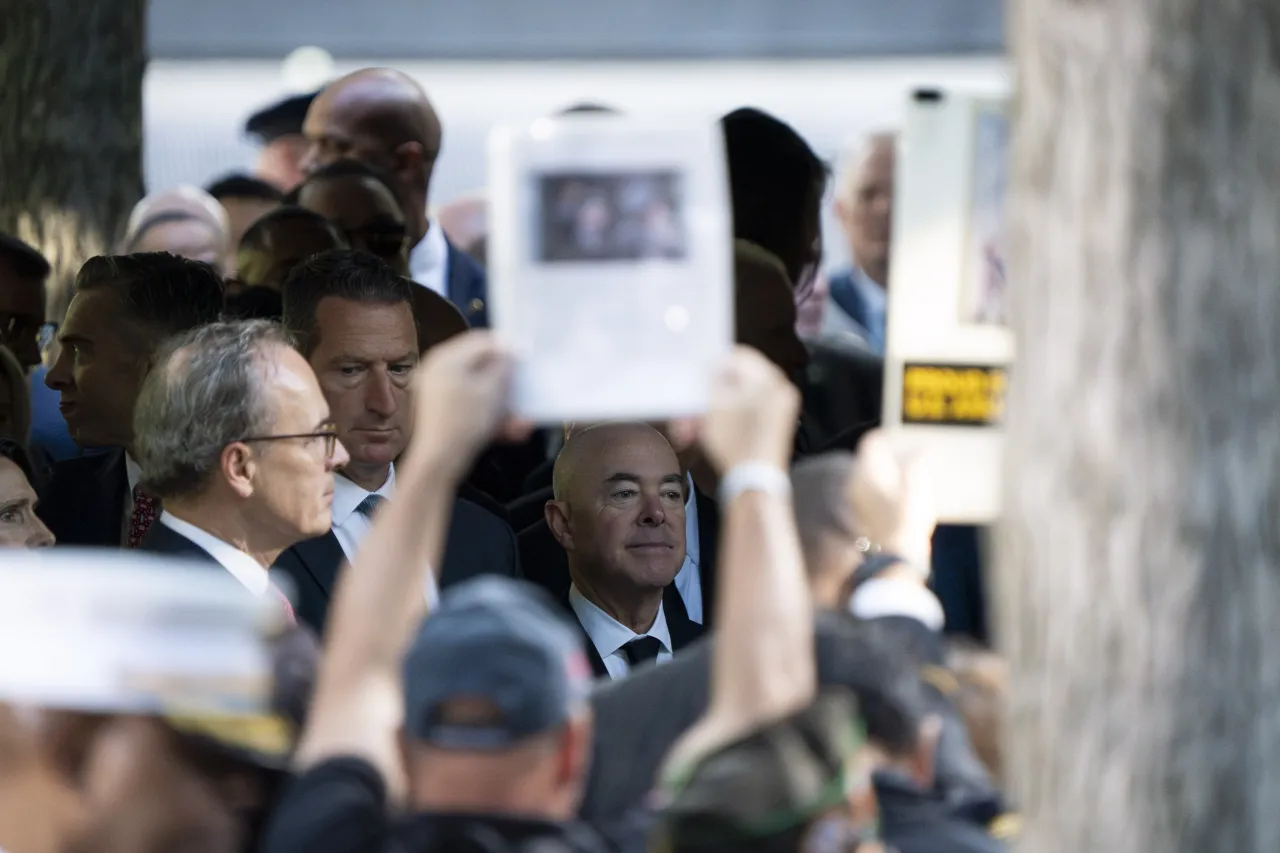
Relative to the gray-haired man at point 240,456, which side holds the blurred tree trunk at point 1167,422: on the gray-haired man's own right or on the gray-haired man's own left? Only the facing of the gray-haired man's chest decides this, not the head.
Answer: on the gray-haired man's own right

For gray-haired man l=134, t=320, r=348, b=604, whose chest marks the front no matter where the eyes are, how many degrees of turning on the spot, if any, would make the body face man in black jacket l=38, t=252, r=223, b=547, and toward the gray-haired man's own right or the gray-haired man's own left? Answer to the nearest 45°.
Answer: approximately 90° to the gray-haired man's own left

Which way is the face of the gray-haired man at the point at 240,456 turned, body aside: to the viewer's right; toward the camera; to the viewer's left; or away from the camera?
to the viewer's right

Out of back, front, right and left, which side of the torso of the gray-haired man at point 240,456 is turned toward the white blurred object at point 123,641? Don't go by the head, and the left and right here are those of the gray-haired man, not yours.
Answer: right

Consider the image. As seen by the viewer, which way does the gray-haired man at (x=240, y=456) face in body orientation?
to the viewer's right

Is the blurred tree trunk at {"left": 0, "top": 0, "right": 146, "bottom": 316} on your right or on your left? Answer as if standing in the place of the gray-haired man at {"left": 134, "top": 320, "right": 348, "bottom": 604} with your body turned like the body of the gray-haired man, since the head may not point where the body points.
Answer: on your left
